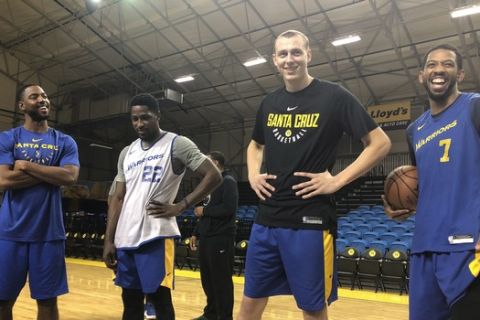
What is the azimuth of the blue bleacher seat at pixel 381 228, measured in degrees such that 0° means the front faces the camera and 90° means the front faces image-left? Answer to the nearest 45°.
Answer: approximately 0°

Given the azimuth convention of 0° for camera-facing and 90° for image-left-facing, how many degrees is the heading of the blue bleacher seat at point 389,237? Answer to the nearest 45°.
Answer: approximately 0°

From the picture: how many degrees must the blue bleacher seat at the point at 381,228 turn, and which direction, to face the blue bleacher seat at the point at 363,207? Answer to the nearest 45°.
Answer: approximately 180°

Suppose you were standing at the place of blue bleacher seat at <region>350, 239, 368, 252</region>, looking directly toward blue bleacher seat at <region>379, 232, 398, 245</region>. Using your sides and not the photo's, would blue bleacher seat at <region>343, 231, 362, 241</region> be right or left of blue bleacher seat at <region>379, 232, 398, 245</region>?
left

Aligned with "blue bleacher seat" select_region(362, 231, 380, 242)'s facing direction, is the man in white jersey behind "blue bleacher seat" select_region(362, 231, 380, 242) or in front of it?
in front

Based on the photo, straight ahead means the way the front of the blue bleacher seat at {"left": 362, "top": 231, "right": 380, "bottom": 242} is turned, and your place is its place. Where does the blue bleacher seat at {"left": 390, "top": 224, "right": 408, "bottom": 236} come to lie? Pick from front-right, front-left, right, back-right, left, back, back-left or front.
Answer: back-left

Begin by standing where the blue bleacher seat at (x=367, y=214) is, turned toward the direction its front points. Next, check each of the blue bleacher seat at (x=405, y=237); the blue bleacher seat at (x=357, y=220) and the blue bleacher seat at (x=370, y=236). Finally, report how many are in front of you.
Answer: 3
